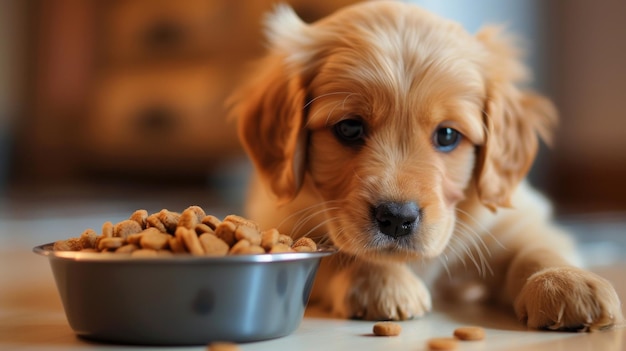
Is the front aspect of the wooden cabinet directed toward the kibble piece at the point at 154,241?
yes

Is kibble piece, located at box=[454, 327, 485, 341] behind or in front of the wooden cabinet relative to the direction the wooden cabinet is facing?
in front

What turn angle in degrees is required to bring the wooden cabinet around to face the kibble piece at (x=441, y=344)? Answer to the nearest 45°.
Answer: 0° — it already faces it

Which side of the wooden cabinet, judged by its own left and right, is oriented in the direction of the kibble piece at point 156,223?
front

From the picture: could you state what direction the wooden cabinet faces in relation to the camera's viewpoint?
facing the viewer

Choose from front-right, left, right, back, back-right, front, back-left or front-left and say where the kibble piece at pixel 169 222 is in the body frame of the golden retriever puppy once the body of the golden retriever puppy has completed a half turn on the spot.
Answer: back-left

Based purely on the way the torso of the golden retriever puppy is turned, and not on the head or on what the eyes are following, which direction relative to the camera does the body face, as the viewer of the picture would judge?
toward the camera

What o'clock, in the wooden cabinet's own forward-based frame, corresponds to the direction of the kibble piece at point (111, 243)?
The kibble piece is roughly at 12 o'clock from the wooden cabinet.

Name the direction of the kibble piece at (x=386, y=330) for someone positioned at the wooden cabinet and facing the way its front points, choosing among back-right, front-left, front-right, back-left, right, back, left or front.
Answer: front

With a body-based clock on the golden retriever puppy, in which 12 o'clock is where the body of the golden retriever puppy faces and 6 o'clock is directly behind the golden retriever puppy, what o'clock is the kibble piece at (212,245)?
The kibble piece is roughly at 1 o'clock from the golden retriever puppy.

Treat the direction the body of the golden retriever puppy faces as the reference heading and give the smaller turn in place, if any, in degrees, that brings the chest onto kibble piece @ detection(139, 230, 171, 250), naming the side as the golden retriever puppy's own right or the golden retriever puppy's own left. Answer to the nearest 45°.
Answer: approximately 45° to the golden retriever puppy's own right

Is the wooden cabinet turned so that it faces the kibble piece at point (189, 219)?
yes

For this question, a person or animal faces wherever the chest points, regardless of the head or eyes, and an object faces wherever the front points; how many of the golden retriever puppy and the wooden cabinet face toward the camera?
2

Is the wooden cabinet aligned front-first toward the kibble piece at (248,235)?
yes

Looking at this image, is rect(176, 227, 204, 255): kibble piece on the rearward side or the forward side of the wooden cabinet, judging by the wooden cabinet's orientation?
on the forward side
